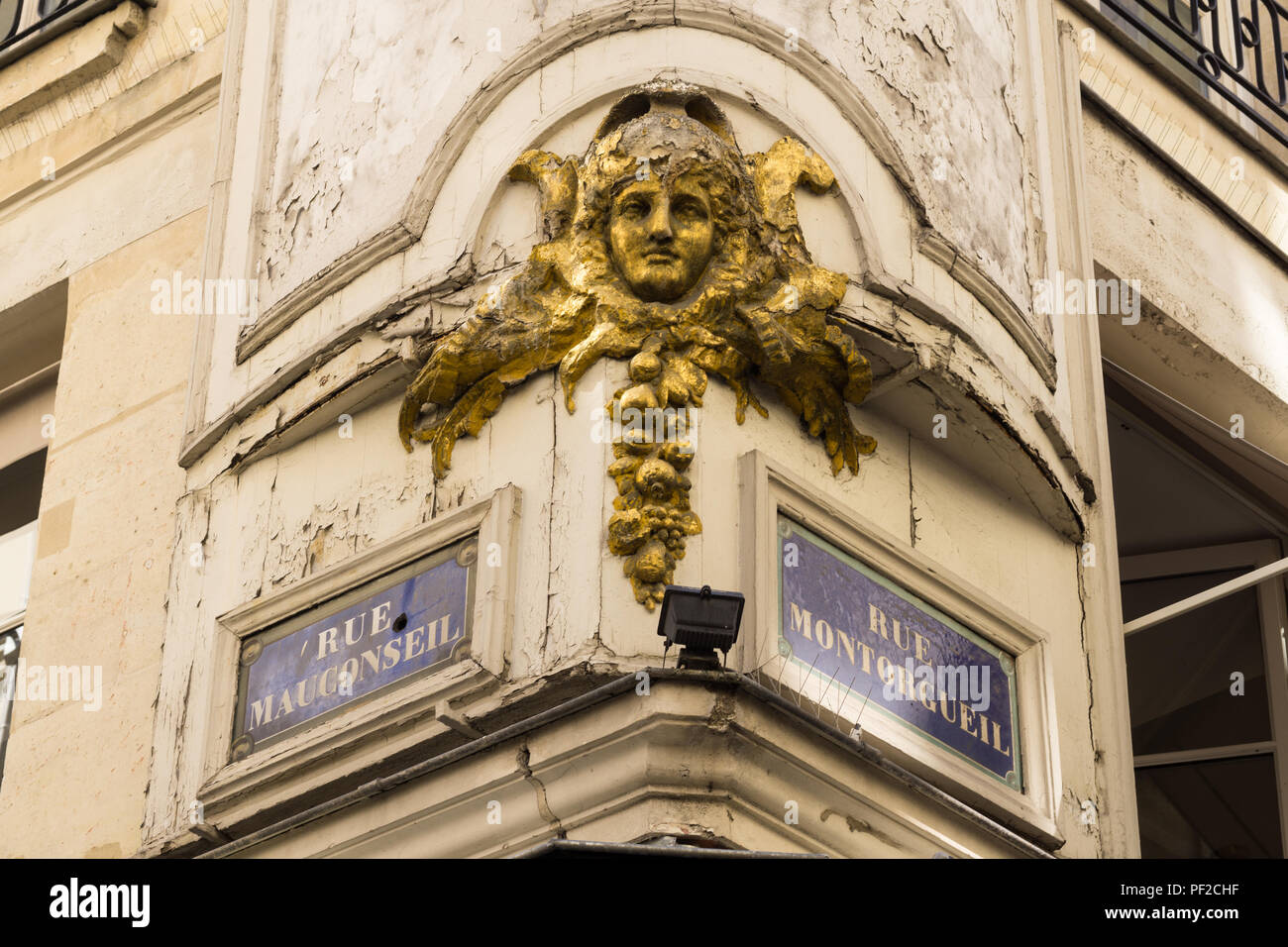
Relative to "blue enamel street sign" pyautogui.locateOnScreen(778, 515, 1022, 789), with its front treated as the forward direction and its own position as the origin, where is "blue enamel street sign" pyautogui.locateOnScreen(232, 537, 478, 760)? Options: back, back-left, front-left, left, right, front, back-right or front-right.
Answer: back-right

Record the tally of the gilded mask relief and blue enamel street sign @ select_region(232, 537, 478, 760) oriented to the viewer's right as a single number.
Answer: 0

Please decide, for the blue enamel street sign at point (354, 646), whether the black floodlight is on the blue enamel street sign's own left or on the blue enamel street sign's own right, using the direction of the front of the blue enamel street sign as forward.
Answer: on the blue enamel street sign's own left

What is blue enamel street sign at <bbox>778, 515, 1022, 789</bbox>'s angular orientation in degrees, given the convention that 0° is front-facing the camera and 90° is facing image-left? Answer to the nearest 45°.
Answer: approximately 315°

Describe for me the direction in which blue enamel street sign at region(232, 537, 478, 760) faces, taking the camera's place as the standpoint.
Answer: facing the viewer and to the left of the viewer

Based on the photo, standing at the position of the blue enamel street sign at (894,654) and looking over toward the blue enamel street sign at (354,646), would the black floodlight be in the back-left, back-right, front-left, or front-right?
front-left

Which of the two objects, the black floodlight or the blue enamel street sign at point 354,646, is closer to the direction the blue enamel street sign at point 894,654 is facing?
the black floodlight

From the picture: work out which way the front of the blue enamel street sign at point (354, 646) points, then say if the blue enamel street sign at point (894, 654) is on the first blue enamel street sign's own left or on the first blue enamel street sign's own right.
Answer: on the first blue enamel street sign's own left

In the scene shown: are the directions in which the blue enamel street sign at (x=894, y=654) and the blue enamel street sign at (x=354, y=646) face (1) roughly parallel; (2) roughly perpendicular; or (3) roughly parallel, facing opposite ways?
roughly perpendicular

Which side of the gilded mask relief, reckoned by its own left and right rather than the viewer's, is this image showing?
front
